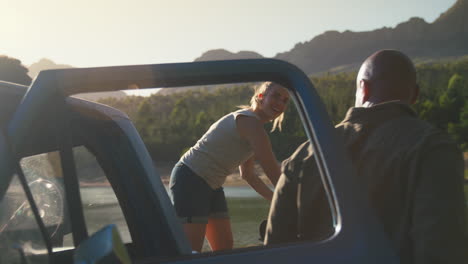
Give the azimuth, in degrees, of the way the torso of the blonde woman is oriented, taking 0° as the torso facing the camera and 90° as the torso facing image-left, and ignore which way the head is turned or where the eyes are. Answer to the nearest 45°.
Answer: approximately 270°

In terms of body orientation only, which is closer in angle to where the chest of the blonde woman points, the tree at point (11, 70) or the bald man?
the bald man

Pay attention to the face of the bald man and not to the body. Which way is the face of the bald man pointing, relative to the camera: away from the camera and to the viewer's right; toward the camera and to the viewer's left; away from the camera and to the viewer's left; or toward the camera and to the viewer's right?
away from the camera and to the viewer's left

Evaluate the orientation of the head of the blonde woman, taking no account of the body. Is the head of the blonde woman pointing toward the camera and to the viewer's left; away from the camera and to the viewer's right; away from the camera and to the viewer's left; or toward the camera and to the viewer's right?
toward the camera and to the viewer's right

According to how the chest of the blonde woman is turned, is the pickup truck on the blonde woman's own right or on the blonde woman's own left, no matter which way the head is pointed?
on the blonde woman's own right
